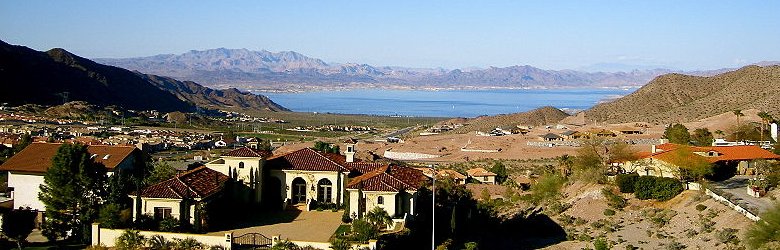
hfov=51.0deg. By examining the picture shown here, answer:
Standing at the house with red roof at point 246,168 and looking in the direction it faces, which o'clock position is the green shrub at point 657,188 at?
The green shrub is roughly at 9 o'clock from the house with red roof.

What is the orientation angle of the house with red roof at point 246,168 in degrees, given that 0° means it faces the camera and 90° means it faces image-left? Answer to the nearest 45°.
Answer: approximately 0°

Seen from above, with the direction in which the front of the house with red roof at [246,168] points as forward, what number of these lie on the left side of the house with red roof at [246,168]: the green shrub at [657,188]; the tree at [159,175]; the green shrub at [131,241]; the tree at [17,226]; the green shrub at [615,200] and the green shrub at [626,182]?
3

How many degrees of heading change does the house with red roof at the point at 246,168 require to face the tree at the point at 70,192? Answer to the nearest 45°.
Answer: approximately 90° to its right

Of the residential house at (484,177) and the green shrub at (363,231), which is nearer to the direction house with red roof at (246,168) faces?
the green shrub

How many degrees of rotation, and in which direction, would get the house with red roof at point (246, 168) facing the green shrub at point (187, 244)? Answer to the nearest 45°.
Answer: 0° — it already faces it

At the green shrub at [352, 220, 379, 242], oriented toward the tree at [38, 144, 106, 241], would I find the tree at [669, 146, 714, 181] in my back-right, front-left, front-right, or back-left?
back-right

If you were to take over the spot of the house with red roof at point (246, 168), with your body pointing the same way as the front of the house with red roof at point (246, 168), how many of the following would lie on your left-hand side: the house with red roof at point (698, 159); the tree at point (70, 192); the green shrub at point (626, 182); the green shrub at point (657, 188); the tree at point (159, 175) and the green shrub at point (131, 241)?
3

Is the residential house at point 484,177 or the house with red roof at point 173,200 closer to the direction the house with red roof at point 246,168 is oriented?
the house with red roof

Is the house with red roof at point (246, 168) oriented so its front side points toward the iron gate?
yes

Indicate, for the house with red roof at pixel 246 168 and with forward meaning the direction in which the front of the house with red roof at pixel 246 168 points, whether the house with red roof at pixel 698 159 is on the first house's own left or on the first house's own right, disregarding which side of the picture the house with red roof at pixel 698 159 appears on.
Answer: on the first house's own left

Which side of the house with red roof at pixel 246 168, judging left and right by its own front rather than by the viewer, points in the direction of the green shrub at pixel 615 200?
left

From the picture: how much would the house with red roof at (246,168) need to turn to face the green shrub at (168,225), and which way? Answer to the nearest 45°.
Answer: approximately 45° to its right

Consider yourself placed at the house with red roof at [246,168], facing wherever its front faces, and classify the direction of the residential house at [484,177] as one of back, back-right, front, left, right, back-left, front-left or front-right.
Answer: back-left

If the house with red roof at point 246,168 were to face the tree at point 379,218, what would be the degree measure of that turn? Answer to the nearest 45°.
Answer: approximately 45° to its left

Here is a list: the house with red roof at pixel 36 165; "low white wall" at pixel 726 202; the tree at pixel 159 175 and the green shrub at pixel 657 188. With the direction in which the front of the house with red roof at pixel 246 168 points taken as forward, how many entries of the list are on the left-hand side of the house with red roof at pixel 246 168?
2

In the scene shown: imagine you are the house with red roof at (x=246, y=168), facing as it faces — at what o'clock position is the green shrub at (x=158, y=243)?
The green shrub is roughly at 1 o'clock from the house with red roof.
